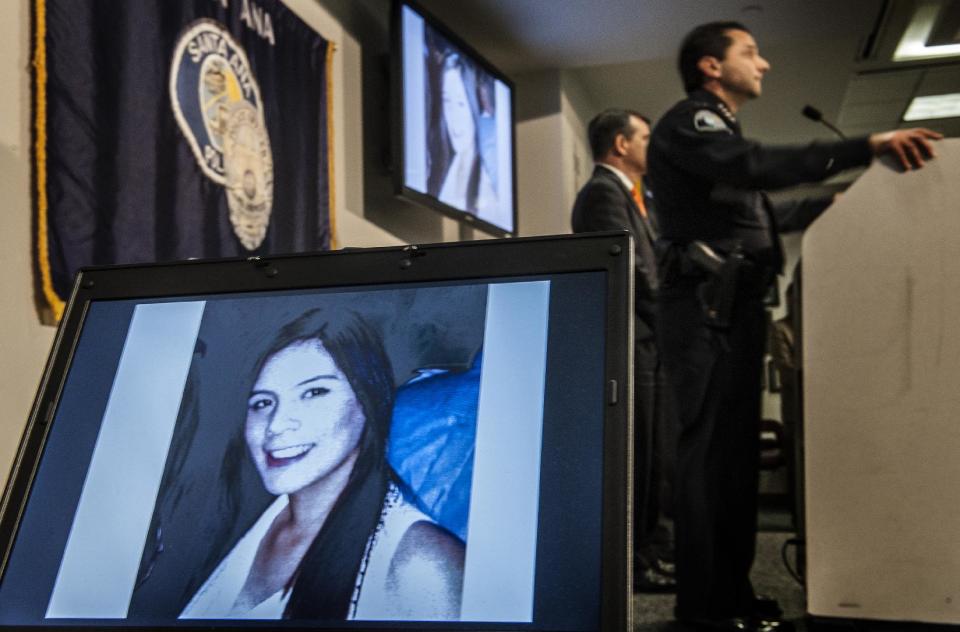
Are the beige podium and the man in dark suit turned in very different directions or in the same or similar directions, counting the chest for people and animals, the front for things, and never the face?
same or similar directions

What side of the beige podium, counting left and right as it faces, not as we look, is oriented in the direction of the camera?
right

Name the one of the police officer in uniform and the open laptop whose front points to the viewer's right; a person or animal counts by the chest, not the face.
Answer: the police officer in uniform

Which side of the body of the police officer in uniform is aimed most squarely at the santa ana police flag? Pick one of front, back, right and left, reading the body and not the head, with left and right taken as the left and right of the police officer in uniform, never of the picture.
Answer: back

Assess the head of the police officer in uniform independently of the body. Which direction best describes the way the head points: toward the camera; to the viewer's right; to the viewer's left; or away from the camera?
to the viewer's right

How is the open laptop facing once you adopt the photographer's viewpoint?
facing the viewer

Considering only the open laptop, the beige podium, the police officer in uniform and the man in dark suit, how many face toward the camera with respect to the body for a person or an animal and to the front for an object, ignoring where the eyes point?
1

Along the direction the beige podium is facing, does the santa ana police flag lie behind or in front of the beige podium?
behind

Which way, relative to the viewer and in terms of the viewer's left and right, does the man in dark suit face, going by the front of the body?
facing to the right of the viewer

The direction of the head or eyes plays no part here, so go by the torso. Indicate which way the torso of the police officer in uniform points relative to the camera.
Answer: to the viewer's right

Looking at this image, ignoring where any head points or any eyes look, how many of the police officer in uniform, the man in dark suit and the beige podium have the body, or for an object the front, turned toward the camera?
0
